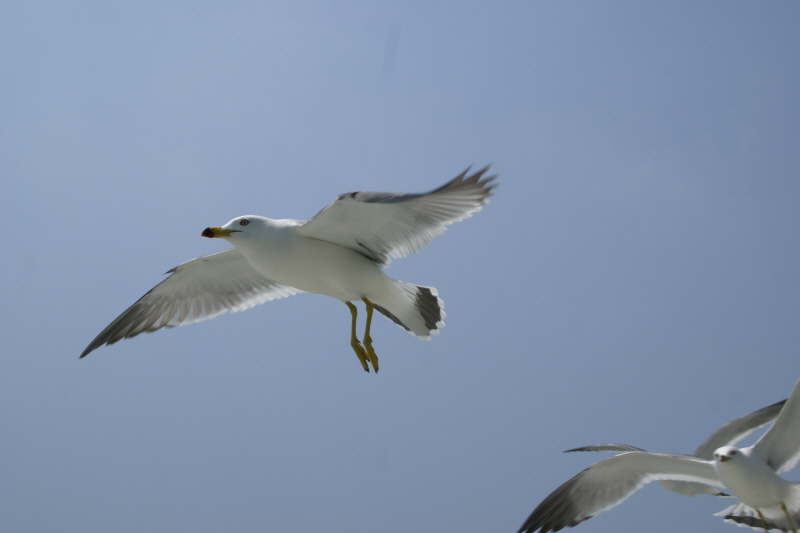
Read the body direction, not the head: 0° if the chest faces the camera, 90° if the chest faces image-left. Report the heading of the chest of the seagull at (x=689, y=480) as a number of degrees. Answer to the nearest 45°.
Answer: approximately 45°
